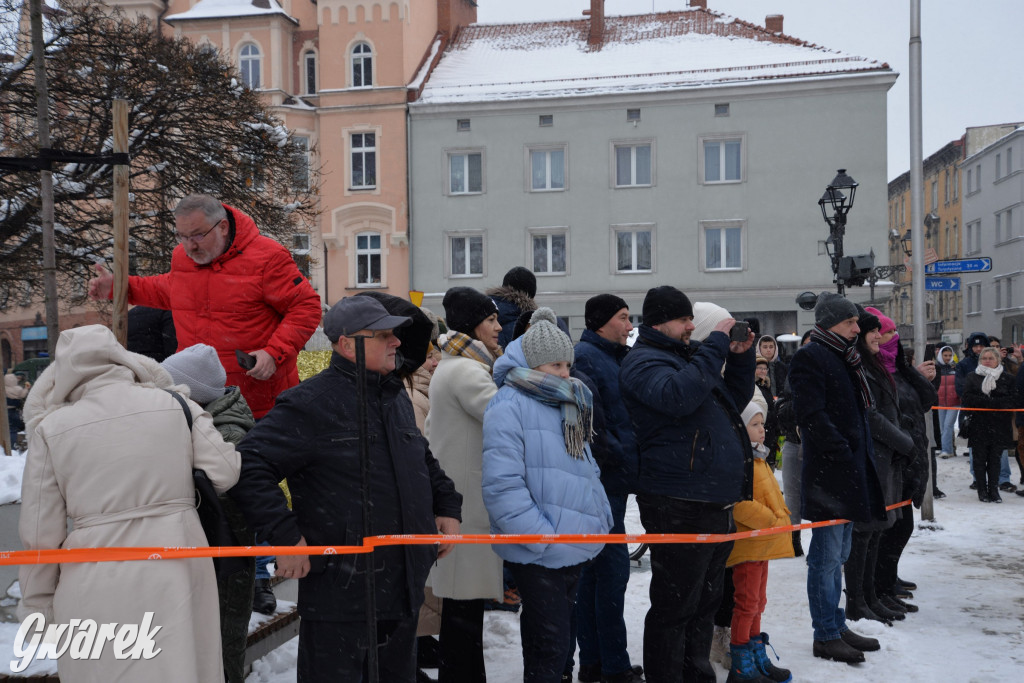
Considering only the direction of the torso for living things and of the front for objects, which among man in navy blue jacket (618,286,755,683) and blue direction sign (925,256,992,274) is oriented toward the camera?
the blue direction sign

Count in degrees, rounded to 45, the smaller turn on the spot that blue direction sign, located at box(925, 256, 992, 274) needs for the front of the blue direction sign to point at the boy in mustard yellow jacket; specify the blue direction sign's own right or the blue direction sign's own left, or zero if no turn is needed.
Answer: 0° — it already faces them

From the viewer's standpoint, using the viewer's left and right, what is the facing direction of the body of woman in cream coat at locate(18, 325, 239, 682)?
facing away from the viewer

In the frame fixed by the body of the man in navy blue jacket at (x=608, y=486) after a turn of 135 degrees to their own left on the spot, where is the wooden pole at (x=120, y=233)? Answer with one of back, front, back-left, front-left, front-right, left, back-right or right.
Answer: front-left

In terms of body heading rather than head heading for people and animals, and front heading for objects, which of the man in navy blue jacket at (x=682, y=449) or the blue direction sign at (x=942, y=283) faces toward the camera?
the blue direction sign

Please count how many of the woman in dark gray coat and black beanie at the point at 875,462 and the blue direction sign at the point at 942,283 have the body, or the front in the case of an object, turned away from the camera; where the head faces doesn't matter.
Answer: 0

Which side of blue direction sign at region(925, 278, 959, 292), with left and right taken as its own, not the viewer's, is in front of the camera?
front

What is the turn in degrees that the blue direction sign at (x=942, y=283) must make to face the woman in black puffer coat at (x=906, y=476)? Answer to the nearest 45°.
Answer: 0° — it already faces them

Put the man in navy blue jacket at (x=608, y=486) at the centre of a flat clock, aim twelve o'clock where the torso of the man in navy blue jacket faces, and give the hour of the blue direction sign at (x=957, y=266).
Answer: The blue direction sign is roughly at 10 o'clock from the man in navy blue jacket.

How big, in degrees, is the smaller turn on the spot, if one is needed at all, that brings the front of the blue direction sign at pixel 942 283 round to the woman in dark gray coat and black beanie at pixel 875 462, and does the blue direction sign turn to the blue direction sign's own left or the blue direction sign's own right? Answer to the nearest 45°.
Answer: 0° — it already faces them

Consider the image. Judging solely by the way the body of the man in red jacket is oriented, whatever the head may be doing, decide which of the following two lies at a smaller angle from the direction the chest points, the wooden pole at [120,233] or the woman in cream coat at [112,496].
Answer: the woman in cream coat
